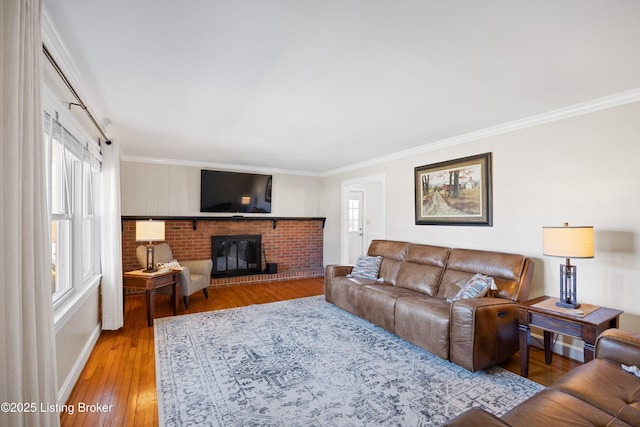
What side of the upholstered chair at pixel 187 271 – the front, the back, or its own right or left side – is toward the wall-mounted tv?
left

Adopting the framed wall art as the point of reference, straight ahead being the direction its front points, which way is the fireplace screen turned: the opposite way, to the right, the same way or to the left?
to the left

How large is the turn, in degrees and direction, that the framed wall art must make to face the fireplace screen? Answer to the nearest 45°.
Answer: approximately 45° to its right

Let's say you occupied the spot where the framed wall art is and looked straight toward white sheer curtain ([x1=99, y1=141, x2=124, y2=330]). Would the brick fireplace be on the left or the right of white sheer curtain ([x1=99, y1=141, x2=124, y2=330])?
right

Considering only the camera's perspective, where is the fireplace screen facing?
facing the viewer

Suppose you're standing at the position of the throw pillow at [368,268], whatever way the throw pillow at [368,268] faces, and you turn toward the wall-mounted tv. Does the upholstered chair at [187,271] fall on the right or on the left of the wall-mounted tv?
left

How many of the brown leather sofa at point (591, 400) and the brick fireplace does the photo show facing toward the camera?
1

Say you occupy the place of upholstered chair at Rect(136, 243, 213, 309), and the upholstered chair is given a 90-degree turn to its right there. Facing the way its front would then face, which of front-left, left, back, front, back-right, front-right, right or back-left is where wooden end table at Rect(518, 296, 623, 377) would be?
left

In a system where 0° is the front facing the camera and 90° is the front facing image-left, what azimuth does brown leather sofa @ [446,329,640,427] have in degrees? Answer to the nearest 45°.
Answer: approximately 135°

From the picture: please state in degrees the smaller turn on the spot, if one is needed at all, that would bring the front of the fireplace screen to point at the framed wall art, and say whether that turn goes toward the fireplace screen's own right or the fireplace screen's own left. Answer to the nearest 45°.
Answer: approximately 45° to the fireplace screen's own left

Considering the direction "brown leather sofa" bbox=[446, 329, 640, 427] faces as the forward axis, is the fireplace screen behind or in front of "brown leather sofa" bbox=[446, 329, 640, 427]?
in front

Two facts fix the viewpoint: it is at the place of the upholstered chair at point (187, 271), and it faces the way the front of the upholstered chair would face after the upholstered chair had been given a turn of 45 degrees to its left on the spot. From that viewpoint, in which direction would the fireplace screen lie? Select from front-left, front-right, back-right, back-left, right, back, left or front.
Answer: front-left

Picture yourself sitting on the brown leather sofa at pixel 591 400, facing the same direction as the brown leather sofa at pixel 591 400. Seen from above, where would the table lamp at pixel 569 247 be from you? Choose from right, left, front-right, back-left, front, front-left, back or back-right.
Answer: front-right

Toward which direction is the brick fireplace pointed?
toward the camera

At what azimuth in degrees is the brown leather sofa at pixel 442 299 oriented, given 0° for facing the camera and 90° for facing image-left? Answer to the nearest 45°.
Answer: approximately 45°

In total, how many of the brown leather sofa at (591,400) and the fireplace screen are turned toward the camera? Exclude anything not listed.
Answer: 1
